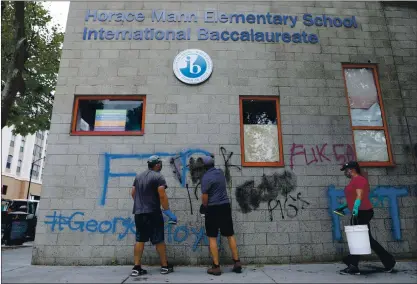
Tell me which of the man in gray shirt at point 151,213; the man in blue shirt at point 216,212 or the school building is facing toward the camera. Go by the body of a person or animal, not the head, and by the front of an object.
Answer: the school building

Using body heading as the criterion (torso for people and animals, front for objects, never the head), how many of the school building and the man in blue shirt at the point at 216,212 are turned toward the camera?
1

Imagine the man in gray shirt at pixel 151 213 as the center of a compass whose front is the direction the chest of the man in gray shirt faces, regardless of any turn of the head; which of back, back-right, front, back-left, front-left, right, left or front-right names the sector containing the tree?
left

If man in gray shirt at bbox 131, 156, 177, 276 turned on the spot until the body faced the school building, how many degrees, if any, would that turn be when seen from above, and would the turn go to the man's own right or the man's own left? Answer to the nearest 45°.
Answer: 0° — they already face it

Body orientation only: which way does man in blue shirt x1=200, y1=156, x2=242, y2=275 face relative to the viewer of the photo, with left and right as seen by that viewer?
facing away from the viewer and to the left of the viewer

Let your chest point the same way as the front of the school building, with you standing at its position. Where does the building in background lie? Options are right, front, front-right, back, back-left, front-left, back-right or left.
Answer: back-right

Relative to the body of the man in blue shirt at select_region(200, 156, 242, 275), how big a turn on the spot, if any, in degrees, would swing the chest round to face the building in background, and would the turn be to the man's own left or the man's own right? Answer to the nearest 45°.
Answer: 0° — they already face it

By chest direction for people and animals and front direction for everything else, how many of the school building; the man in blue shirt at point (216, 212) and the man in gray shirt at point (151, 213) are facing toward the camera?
1

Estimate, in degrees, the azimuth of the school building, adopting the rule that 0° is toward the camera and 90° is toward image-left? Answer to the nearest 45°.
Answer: approximately 0°

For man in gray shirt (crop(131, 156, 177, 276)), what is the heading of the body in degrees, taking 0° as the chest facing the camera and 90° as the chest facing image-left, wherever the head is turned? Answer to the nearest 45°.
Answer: approximately 225°
